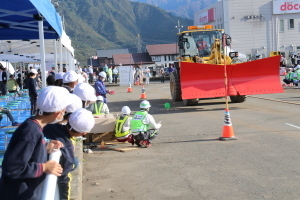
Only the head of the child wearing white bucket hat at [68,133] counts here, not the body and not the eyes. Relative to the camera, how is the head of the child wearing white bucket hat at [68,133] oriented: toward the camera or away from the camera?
away from the camera

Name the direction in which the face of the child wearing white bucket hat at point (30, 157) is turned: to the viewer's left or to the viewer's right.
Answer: to the viewer's right

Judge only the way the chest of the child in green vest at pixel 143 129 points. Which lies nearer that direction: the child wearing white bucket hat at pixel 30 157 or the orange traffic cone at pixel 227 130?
the orange traffic cone

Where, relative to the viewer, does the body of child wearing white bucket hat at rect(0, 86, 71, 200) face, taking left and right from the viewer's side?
facing to the right of the viewer

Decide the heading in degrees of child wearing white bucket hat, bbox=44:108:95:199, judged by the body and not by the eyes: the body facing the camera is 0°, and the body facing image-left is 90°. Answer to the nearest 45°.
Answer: approximately 270°

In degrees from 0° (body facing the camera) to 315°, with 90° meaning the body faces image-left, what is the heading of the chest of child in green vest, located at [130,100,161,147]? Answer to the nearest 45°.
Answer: approximately 225°

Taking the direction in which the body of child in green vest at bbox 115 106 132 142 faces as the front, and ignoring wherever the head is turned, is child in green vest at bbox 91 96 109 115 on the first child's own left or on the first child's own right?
on the first child's own left

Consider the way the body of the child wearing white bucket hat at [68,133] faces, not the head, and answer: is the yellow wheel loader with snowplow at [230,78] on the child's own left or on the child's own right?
on the child's own left

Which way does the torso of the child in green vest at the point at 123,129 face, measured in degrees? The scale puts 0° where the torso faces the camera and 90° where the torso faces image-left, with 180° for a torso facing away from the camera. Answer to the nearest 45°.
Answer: approximately 225°
